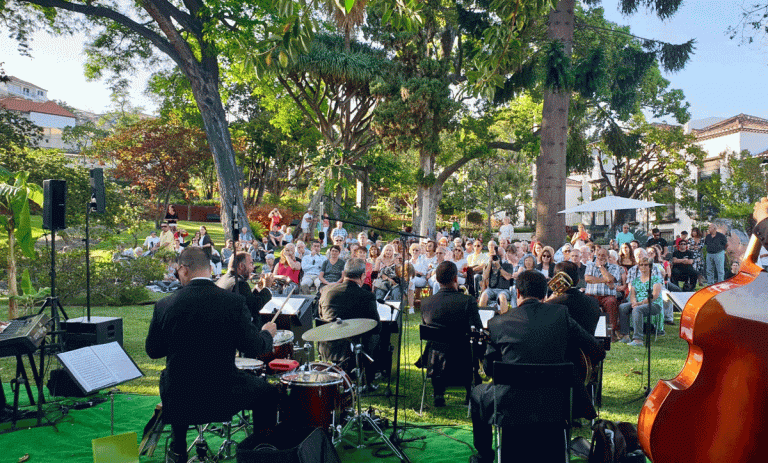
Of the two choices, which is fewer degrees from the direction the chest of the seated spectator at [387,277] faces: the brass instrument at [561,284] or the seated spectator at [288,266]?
the brass instrument

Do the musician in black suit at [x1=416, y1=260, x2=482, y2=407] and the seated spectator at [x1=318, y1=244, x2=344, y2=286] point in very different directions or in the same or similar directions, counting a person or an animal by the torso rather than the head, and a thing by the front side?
very different directions

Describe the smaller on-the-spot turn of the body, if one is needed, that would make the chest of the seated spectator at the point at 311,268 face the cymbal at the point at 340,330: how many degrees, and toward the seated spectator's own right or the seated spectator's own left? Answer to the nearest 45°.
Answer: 0° — they already face it

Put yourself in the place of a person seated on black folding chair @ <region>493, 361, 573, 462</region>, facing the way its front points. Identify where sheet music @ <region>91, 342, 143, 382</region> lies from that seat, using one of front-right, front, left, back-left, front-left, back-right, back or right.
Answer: left

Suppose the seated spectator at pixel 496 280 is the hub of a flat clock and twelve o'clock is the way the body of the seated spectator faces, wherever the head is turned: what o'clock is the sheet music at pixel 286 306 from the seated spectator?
The sheet music is roughly at 1 o'clock from the seated spectator.

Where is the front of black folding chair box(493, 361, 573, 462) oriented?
away from the camera

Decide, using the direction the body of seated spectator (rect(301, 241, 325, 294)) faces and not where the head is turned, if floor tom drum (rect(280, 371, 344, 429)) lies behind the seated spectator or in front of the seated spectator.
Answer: in front

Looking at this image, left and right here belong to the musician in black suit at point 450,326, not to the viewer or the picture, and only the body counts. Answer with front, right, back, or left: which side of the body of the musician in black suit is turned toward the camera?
back

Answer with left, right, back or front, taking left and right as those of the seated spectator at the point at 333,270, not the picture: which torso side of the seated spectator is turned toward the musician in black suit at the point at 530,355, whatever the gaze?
front

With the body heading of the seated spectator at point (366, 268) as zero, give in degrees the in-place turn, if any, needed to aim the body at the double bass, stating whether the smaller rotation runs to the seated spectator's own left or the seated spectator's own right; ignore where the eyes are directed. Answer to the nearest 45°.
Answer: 0° — they already face it

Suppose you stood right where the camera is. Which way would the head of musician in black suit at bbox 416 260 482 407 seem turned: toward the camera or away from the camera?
away from the camera

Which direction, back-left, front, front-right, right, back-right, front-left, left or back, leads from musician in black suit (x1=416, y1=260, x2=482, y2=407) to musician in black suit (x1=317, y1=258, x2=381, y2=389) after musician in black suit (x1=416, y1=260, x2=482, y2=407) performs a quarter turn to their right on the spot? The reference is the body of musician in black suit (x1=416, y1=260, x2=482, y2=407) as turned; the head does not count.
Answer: back
